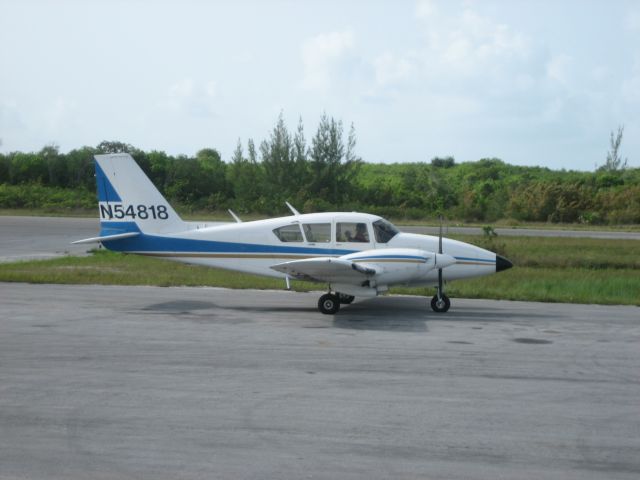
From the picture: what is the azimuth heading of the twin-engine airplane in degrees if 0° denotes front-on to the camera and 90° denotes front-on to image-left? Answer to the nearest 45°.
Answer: approximately 270°
